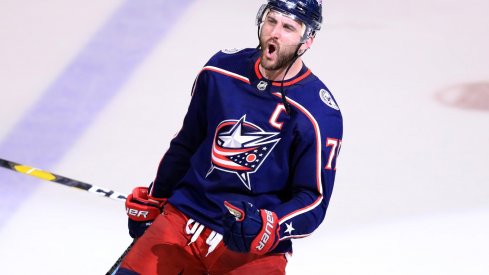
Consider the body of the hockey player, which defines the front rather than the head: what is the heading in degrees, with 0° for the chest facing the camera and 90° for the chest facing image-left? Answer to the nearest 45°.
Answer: approximately 45°
